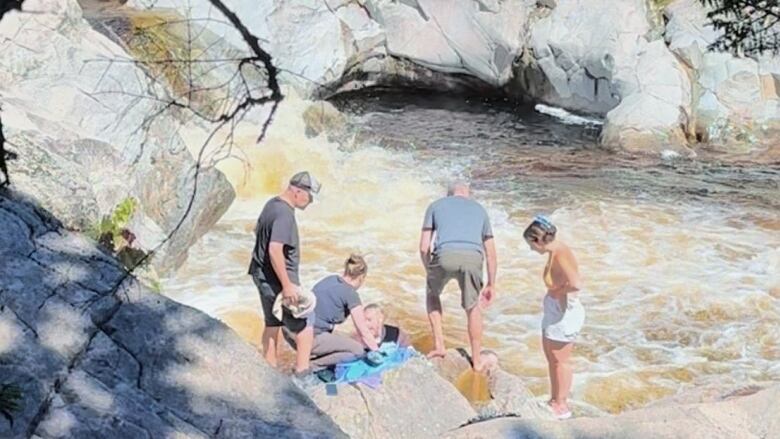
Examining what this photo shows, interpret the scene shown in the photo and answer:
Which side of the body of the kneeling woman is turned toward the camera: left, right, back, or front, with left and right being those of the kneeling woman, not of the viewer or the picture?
right

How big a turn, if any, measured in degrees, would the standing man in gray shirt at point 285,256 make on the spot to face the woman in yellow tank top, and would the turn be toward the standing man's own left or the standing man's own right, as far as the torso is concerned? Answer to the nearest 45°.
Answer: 0° — they already face them

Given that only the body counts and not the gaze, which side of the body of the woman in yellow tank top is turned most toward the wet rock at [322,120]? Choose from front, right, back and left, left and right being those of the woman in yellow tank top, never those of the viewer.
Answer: right

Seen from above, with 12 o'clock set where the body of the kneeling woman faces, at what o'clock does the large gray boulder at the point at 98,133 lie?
The large gray boulder is roughly at 8 o'clock from the kneeling woman.

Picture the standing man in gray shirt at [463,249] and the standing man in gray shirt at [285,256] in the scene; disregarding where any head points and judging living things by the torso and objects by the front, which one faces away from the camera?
the standing man in gray shirt at [463,249]

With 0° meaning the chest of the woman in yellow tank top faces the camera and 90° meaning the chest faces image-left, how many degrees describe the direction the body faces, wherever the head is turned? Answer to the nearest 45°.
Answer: approximately 90°

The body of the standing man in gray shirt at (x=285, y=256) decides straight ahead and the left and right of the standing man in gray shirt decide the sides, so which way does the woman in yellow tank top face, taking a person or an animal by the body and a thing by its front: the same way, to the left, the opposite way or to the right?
the opposite way

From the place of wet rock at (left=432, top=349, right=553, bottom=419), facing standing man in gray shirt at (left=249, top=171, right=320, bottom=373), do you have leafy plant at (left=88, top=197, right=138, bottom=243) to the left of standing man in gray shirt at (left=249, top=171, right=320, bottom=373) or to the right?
right

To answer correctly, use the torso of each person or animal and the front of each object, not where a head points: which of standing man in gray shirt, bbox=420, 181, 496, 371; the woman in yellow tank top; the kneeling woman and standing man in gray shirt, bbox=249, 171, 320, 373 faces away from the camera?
standing man in gray shirt, bbox=420, 181, 496, 371

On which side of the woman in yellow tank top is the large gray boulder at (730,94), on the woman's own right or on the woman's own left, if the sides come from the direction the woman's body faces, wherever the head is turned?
on the woman's own right

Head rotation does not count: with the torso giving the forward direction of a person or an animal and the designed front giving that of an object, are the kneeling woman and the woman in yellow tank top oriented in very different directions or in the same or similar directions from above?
very different directions

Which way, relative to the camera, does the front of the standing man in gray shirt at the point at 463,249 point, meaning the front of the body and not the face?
away from the camera

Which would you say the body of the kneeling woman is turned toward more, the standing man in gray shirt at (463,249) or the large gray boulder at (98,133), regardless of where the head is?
the standing man in gray shirt

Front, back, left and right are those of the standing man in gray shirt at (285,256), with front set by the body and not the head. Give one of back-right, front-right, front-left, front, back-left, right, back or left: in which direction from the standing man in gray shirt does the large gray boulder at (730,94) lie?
front-left

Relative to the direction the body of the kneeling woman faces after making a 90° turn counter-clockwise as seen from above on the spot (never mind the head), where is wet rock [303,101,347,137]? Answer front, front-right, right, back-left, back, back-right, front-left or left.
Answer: front

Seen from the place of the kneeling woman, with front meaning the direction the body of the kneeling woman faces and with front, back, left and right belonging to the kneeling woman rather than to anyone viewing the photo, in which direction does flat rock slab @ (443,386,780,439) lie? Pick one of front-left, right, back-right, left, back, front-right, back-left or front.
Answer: front-right

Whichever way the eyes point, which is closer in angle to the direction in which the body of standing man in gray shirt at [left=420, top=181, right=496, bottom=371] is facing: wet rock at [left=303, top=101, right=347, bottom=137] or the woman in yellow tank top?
the wet rock

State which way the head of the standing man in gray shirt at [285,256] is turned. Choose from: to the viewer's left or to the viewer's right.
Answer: to the viewer's right

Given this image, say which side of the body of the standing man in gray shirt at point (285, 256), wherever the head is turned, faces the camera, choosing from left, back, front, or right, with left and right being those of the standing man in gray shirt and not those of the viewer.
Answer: right

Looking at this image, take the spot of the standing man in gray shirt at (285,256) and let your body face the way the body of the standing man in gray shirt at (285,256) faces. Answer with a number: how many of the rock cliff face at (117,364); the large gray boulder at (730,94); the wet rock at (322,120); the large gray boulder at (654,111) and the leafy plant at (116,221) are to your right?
1

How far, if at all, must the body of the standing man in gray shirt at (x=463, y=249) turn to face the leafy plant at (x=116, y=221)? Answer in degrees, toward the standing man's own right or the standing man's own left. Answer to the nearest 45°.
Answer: approximately 90° to the standing man's own left
